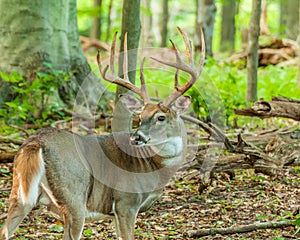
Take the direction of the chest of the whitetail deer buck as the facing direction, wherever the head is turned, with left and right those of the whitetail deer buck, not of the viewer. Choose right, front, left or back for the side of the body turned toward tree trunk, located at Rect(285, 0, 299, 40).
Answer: front

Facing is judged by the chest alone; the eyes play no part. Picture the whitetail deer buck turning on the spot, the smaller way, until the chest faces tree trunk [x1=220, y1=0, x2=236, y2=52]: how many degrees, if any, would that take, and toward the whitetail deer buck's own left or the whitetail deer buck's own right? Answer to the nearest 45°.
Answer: approximately 45° to the whitetail deer buck's own left

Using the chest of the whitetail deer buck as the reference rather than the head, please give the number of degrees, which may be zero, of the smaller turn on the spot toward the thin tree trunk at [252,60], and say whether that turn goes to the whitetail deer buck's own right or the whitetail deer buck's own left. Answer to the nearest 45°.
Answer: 0° — it already faces it

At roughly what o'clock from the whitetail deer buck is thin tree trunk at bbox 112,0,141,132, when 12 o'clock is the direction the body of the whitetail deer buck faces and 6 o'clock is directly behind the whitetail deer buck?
The thin tree trunk is roughly at 11 o'clock from the whitetail deer buck.

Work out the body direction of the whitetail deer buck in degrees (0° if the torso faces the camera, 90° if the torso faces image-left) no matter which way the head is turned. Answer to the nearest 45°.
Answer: approximately 225°

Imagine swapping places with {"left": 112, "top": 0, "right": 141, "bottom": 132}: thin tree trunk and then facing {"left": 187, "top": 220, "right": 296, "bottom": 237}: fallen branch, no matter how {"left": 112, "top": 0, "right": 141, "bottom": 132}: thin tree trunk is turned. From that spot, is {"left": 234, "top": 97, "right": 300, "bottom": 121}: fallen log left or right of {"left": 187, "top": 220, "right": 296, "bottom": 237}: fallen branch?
left

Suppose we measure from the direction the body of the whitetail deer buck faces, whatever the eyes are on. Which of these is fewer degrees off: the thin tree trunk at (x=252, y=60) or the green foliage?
the thin tree trunk

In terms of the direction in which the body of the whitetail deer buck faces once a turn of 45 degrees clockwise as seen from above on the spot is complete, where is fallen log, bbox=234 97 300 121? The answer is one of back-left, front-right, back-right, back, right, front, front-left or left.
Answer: front-left

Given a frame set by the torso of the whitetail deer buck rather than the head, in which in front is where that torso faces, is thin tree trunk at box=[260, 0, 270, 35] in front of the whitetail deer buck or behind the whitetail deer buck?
in front

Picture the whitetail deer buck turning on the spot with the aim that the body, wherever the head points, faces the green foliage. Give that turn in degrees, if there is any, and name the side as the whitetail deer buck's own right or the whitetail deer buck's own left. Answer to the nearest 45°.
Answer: approximately 45° to the whitetail deer buck's own left
